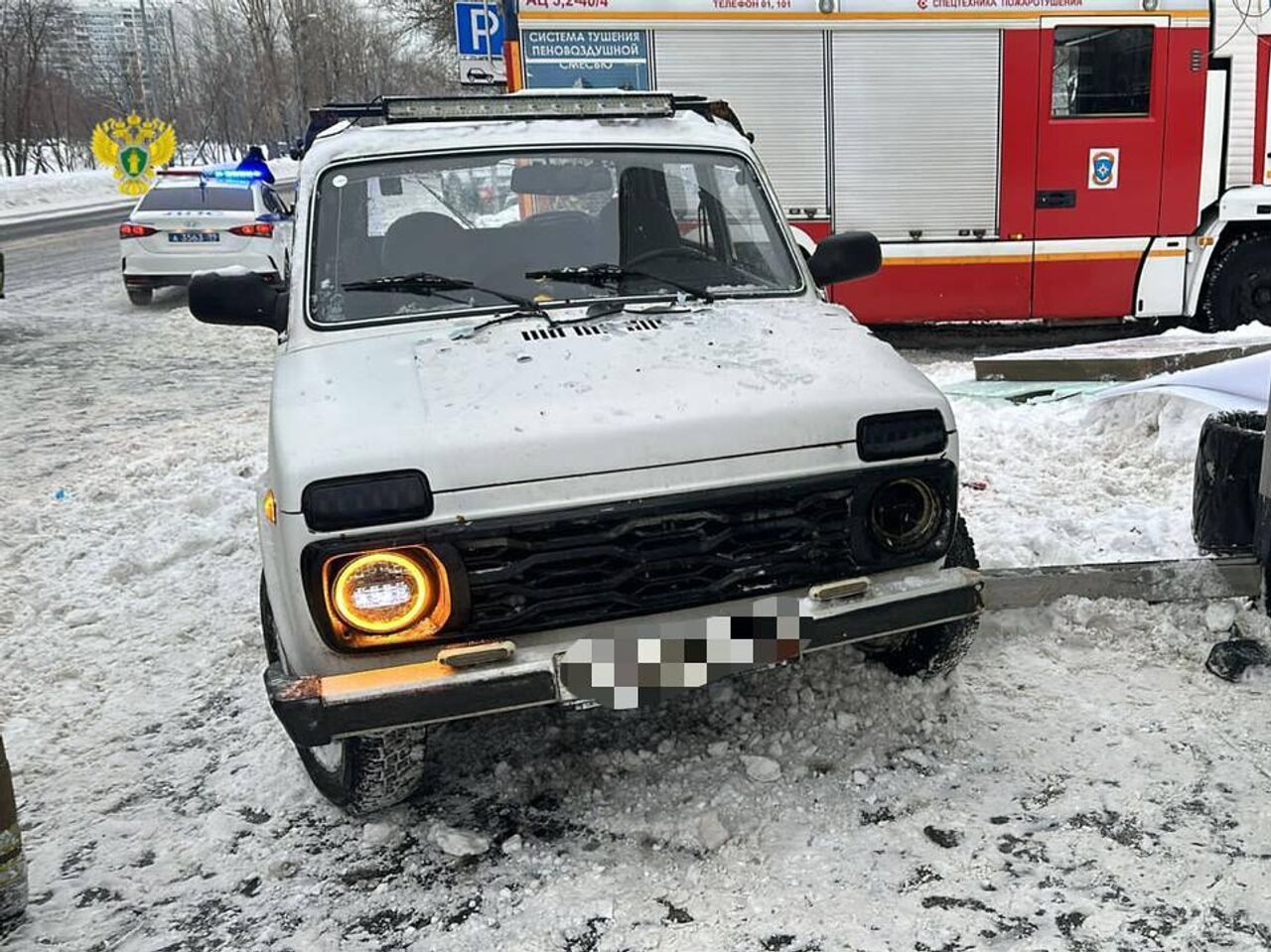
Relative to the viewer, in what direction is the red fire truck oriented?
to the viewer's right

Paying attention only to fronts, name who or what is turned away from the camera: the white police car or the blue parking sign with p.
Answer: the white police car

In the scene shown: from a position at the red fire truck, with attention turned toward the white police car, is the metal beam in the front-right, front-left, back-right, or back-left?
back-left

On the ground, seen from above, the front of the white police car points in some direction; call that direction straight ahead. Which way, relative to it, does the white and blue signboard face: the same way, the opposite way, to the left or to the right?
the opposite way

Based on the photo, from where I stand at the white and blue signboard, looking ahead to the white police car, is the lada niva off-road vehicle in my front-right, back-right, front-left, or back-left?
back-left

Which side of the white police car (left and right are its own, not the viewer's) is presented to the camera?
back

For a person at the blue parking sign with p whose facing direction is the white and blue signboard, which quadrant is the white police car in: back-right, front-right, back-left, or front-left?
back-right

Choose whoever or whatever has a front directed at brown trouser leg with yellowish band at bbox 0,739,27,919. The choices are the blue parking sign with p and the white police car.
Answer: the blue parking sign with p
